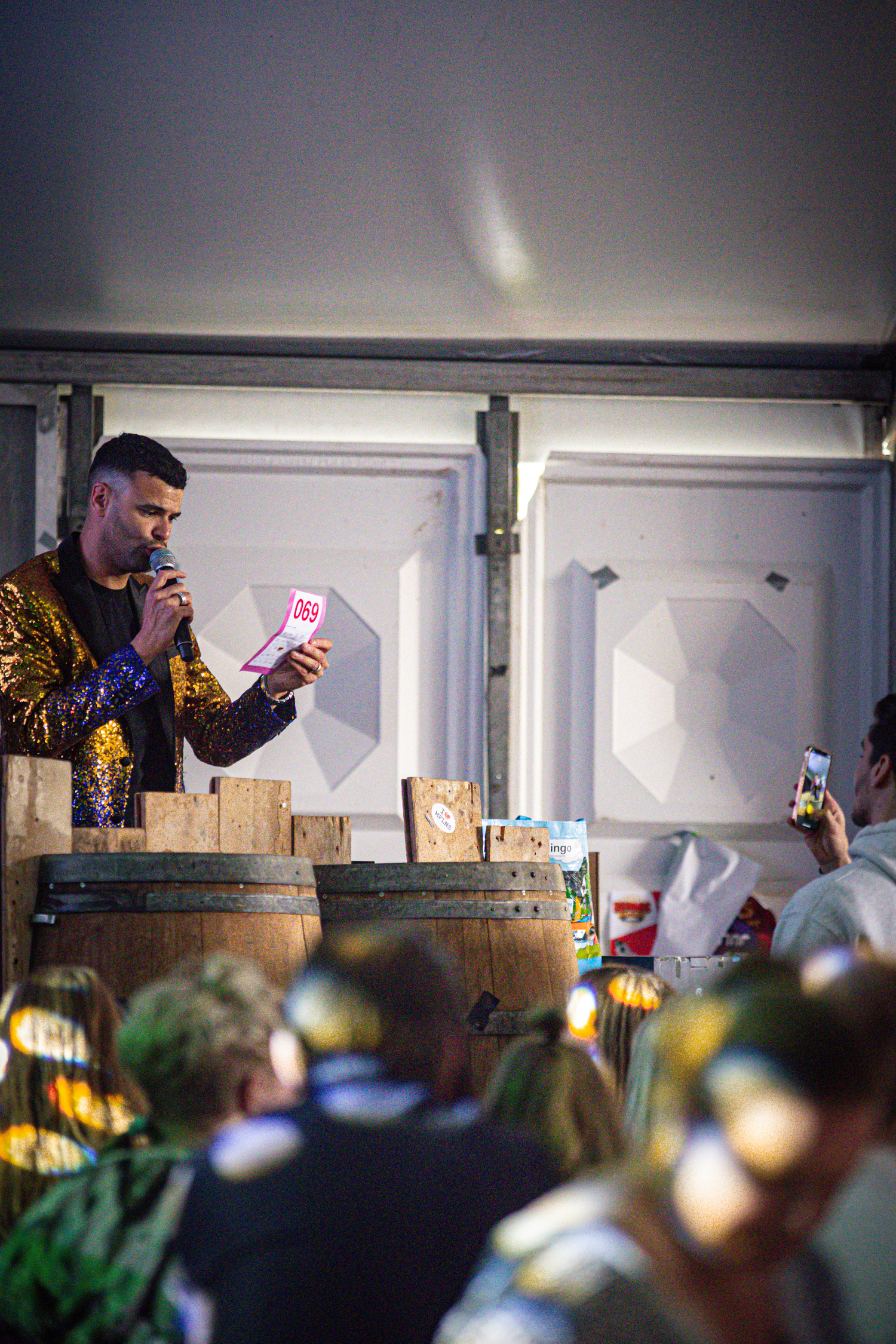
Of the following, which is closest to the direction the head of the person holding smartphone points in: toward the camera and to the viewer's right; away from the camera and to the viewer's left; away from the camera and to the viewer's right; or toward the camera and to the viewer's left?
away from the camera and to the viewer's left

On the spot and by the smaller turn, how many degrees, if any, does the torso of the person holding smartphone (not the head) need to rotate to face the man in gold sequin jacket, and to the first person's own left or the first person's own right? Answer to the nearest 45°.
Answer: approximately 45° to the first person's own left

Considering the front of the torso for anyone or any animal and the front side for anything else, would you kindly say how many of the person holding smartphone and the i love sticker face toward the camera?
1

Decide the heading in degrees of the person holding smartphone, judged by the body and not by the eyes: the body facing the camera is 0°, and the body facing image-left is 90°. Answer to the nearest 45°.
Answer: approximately 135°

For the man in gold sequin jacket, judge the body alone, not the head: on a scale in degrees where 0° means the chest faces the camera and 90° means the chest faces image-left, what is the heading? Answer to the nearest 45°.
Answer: approximately 315°

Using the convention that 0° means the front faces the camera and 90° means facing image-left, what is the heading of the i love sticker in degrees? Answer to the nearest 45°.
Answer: approximately 0°
